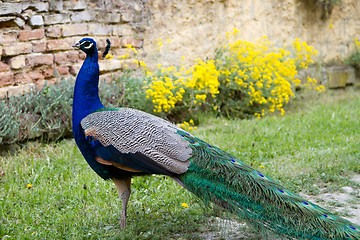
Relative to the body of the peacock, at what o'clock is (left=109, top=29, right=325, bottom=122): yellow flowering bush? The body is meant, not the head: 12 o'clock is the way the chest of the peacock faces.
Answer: The yellow flowering bush is roughly at 3 o'clock from the peacock.

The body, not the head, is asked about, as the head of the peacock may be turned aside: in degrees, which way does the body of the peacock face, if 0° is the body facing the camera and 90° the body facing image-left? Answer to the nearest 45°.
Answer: approximately 90°
